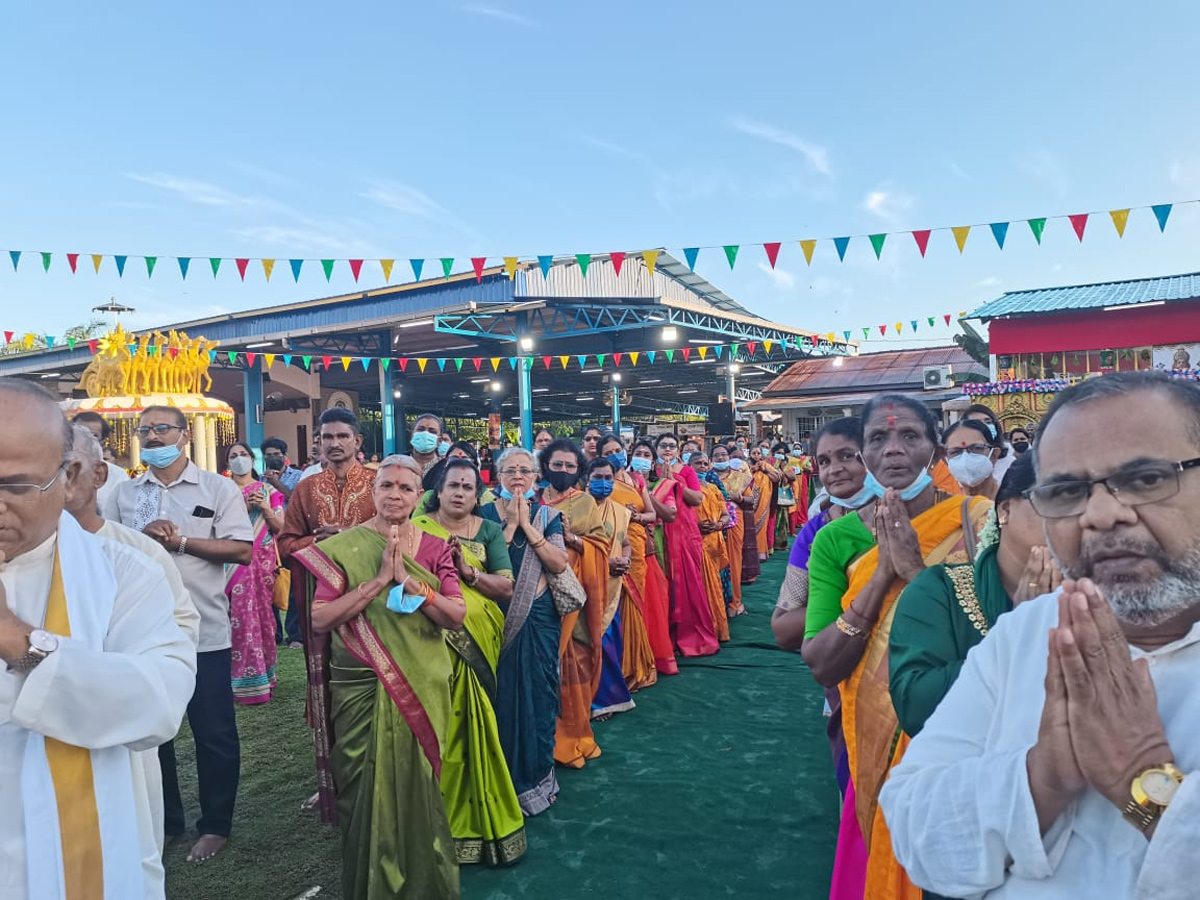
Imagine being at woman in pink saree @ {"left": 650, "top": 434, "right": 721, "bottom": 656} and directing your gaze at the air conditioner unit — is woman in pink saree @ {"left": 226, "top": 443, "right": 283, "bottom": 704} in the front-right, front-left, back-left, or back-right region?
back-left

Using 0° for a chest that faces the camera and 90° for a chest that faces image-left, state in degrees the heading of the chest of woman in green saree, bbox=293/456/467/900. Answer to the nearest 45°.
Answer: approximately 0°

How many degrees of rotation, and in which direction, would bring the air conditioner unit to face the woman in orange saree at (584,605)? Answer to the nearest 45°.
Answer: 0° — it already faces them

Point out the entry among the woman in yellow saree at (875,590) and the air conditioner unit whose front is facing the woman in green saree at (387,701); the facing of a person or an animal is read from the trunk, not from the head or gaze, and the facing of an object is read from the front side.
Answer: the air conditioner unit

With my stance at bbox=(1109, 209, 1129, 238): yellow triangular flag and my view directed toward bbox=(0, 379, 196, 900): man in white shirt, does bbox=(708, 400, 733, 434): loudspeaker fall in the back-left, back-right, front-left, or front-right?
back-right

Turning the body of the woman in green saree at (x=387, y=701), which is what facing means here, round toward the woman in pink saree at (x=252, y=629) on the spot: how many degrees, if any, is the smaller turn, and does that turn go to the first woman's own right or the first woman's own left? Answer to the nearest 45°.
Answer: approximately 180°

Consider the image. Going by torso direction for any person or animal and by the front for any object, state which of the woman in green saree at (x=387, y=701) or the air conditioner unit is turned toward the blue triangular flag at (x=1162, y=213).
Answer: the air conditioner unit
